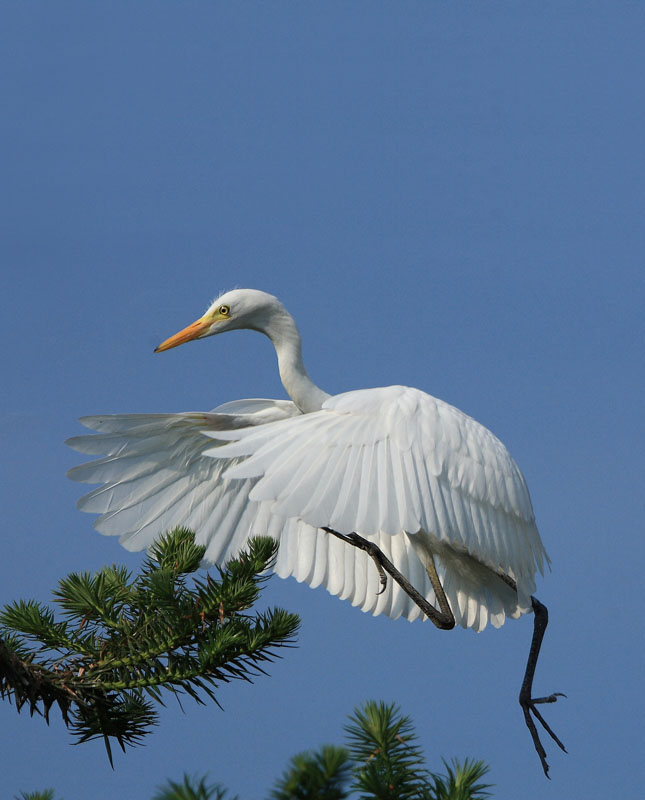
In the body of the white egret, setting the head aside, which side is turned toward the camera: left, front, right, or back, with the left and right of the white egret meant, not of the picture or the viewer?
left

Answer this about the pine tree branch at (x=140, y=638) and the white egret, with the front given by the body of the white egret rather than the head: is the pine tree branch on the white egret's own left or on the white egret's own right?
on the white egret's own left
